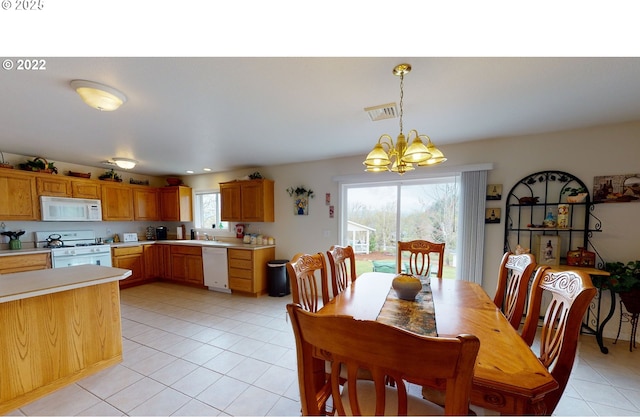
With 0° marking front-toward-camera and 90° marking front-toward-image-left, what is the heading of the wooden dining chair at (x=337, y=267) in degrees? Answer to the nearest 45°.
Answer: approximately 315°

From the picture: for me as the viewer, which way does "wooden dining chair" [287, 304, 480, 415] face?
facing away from the viewer and to the right of the viewer

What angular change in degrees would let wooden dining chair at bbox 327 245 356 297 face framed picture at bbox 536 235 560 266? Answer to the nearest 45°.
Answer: approximately 45° to its left

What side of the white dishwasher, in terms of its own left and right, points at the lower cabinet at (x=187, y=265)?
right

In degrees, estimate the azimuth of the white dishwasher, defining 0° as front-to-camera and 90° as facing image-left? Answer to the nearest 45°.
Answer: approximately 45°

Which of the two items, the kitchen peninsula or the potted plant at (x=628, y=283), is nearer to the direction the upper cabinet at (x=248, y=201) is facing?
the kitchen peninsula

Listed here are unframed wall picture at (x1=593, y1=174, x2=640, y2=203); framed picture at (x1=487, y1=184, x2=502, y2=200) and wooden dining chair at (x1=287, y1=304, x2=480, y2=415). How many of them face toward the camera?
2

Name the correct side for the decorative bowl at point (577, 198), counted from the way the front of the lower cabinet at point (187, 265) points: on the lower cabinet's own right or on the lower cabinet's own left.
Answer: on the lower cabinet's own left

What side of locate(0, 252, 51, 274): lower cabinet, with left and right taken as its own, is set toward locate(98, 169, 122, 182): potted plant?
left

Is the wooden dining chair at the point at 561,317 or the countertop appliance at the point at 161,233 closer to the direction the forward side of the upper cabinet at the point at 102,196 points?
the wooden dining chair
